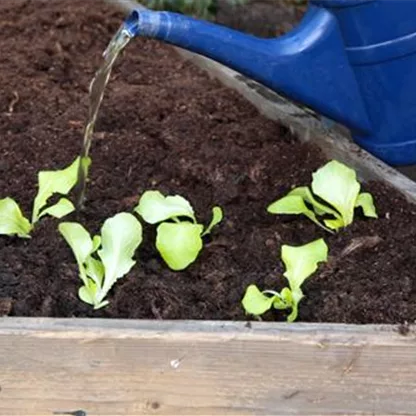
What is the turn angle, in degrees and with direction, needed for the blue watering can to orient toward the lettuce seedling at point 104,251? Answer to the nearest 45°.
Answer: approximately 45° to its left

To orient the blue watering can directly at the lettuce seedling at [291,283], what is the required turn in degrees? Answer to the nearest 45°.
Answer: approximately 90° to its left

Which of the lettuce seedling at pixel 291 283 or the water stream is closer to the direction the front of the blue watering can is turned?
the water stream

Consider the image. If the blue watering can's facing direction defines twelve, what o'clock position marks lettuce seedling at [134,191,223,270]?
The lettuce seedling is roughly at 10 o'clock from the blue watering can.

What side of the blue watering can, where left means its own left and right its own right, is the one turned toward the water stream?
front

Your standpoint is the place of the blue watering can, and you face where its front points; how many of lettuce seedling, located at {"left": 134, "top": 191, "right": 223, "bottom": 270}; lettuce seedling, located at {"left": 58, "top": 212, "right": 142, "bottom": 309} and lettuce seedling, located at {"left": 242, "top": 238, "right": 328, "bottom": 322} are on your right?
0

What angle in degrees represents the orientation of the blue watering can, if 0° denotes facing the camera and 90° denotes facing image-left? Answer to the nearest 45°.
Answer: approximately 90°

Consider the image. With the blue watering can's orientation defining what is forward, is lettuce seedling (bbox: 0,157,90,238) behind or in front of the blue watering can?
in front

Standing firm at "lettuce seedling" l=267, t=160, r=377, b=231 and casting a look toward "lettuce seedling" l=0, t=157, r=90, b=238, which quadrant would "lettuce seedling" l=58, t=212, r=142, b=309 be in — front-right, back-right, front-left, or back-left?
front-left

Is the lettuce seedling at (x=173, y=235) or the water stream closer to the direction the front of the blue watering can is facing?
the water stream
